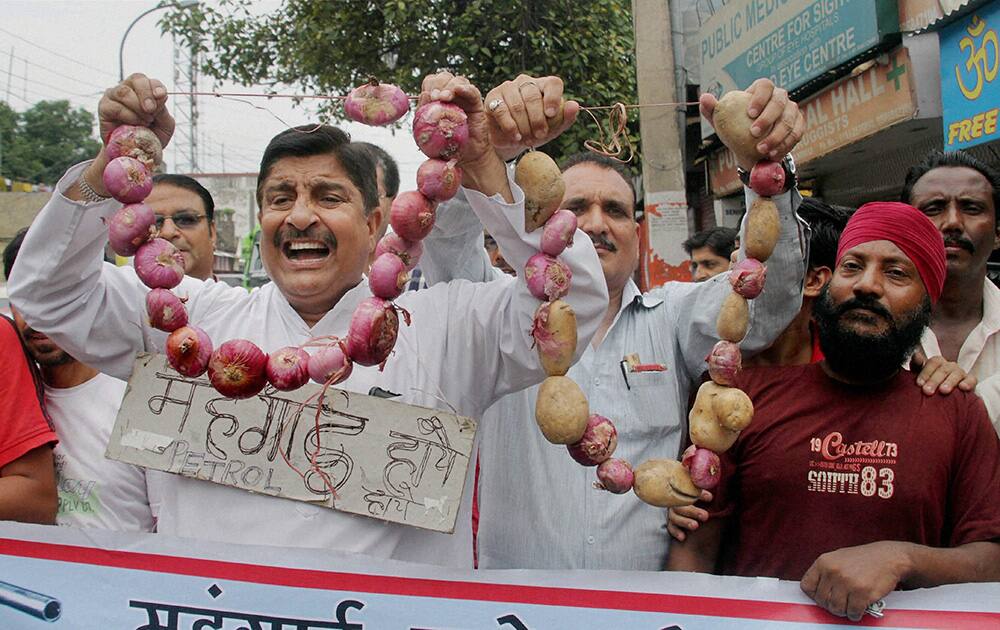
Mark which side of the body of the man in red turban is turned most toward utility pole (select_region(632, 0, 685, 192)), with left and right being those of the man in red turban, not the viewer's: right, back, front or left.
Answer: back

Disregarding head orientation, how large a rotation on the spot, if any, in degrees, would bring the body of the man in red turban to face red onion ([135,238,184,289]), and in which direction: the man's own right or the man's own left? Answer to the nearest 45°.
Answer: approximately 45° to the man's own right

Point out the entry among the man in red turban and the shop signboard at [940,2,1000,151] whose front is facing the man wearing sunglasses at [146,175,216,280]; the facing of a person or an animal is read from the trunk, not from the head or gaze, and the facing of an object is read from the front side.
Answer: the shop signboard

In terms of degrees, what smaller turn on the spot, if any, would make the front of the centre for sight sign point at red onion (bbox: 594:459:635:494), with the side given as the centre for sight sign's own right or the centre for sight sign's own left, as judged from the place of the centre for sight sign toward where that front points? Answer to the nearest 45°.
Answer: approximately 45° to the centre for sight sign's own left

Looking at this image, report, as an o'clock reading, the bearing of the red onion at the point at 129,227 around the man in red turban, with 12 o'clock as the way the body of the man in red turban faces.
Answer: The red onion is roughly at 2 o'clock from the man in red turban.

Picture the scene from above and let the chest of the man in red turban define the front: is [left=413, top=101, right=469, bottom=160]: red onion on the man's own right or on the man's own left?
on the man's own right

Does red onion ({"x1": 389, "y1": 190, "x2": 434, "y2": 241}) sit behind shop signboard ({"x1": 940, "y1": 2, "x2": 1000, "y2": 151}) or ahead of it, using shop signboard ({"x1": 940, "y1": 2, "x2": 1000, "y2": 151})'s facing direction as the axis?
ahead

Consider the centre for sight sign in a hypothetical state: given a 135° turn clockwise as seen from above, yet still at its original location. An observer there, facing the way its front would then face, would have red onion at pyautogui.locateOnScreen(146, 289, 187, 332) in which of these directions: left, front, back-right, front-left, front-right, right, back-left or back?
back

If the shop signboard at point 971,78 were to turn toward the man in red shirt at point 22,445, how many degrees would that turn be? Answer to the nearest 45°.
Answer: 0° — it already faces them

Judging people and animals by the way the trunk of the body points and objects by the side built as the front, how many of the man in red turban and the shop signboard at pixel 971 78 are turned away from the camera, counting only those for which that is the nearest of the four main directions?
0

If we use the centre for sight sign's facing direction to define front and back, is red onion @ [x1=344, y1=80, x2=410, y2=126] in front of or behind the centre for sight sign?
in front

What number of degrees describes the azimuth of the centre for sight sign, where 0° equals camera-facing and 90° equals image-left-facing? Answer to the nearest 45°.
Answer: approximately 45°

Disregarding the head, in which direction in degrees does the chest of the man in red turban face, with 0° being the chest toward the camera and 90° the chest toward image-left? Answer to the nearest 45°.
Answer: approximately 0°
